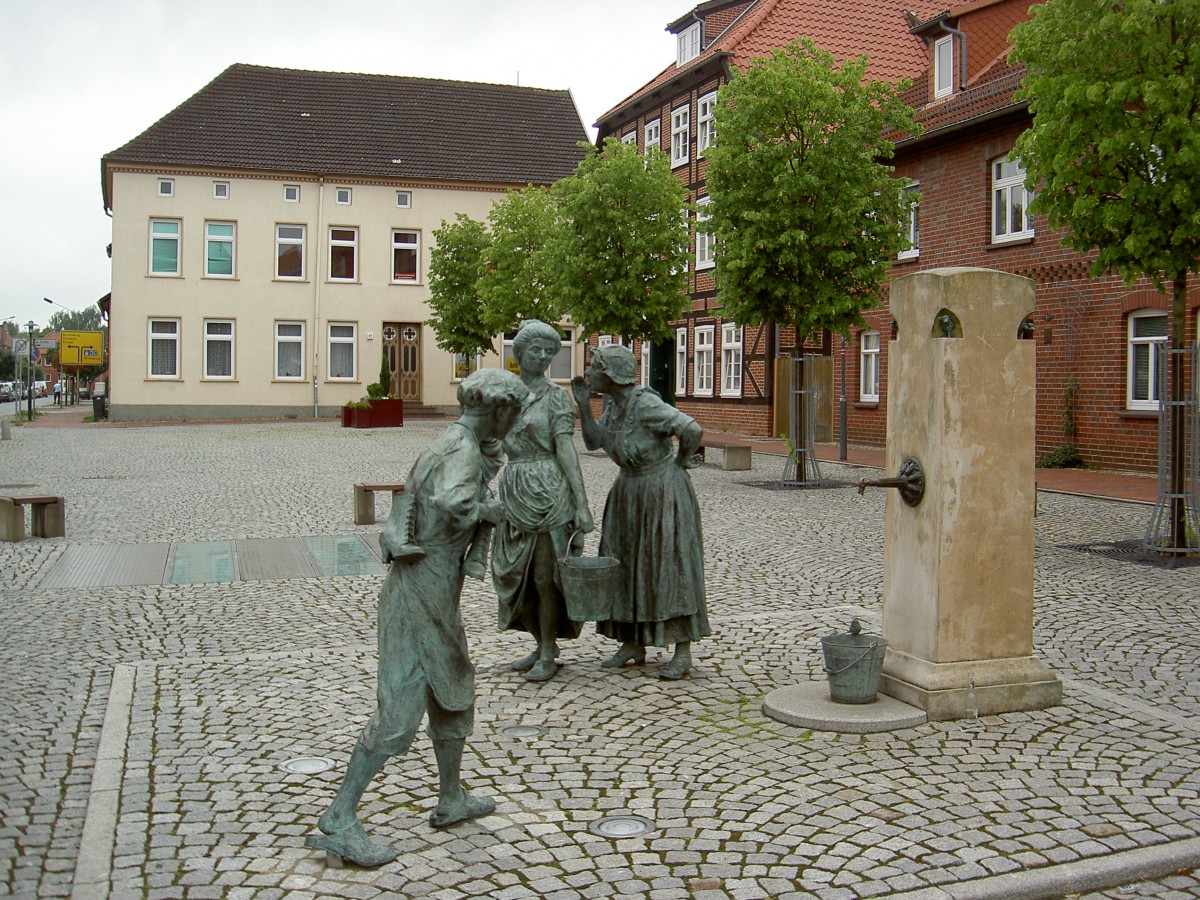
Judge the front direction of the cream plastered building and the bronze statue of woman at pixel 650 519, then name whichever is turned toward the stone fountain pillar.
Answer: the cream plastered building

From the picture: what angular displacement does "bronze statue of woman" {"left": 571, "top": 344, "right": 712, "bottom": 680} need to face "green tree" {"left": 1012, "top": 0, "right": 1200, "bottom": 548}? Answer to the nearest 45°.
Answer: approximately 180°

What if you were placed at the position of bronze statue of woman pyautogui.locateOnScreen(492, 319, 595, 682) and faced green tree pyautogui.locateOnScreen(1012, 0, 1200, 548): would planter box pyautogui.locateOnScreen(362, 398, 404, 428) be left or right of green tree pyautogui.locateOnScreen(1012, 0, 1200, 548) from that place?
left

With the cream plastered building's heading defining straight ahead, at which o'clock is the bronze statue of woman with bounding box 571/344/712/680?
The bronze statue of woman is roughly at 12 o'clock from the cream plastered building.

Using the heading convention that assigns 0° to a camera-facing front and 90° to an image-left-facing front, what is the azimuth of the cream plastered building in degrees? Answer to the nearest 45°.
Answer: approximately 0°

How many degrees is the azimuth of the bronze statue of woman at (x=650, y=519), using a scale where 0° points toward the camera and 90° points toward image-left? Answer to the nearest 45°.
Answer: approximately 45°

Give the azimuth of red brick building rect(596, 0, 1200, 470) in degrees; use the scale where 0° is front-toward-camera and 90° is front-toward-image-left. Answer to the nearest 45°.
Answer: approximately 45°

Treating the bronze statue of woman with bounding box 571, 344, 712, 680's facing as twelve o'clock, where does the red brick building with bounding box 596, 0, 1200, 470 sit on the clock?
The red brick building is roughly at 5 o'clock from the bronze statue of woman.

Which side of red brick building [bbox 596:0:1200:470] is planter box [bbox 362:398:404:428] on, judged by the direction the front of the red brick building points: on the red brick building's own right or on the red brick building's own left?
on the red brick building's own right
